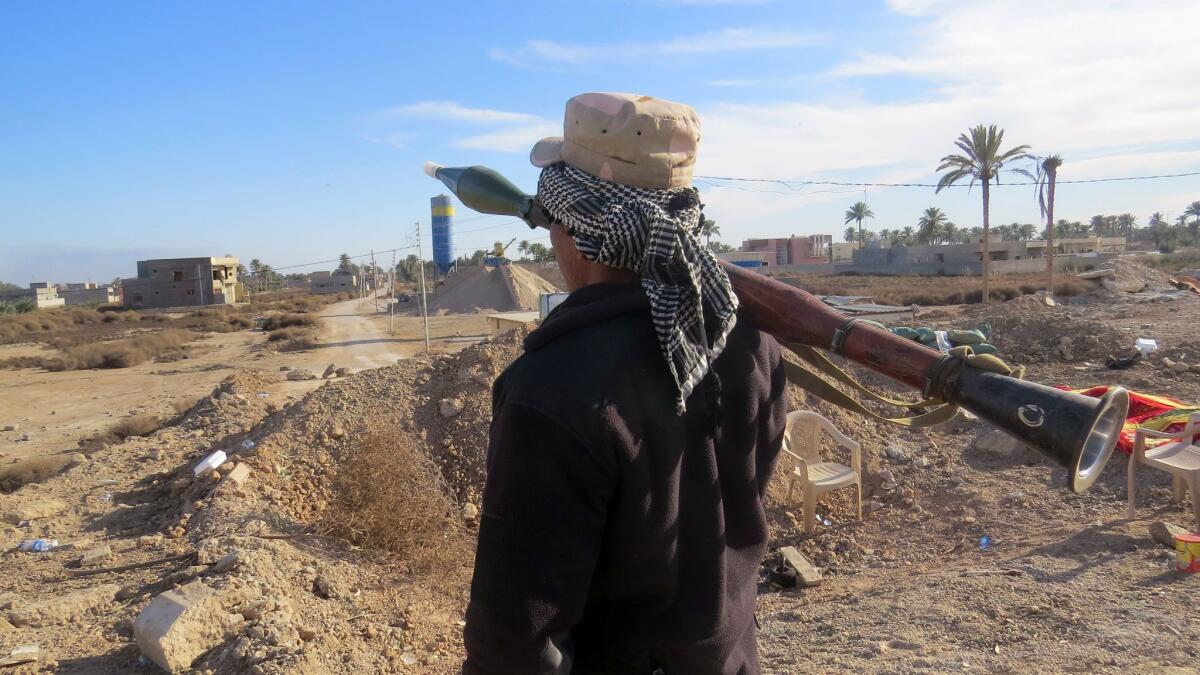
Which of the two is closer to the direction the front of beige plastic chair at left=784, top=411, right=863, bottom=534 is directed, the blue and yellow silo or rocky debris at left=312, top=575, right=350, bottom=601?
the rocky debris

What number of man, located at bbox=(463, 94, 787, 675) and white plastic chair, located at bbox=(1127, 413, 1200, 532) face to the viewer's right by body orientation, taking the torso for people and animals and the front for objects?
0

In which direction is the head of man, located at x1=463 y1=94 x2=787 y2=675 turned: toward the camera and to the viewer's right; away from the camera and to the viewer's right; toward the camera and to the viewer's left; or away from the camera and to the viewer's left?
away from the camera and to the viewer's left

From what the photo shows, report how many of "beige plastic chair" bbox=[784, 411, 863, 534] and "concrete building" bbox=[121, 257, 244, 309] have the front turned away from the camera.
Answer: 0

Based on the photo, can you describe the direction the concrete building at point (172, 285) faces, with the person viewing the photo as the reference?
facing the viewer and to the right of the viewer

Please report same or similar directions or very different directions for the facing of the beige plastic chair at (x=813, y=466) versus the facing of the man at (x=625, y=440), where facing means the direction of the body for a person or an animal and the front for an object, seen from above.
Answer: very different directions

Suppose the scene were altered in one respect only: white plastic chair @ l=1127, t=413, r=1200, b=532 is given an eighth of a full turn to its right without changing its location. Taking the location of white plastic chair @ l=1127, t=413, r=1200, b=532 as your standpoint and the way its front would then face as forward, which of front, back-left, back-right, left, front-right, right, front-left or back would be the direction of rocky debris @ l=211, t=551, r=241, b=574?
front-left

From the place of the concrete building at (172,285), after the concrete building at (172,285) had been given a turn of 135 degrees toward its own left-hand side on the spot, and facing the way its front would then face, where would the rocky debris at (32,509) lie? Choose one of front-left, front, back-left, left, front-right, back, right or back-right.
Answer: back

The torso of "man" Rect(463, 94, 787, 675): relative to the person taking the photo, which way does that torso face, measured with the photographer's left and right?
facing away from the viewer and to the left of the viewer

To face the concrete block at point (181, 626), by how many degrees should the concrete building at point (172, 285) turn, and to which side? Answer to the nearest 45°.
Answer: approximately 45° to its right

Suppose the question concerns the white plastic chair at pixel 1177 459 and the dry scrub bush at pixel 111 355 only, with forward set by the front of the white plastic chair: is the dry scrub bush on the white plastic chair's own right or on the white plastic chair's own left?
on the white plastic chair's own right

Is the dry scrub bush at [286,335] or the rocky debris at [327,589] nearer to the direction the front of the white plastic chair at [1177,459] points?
the rocky debris
